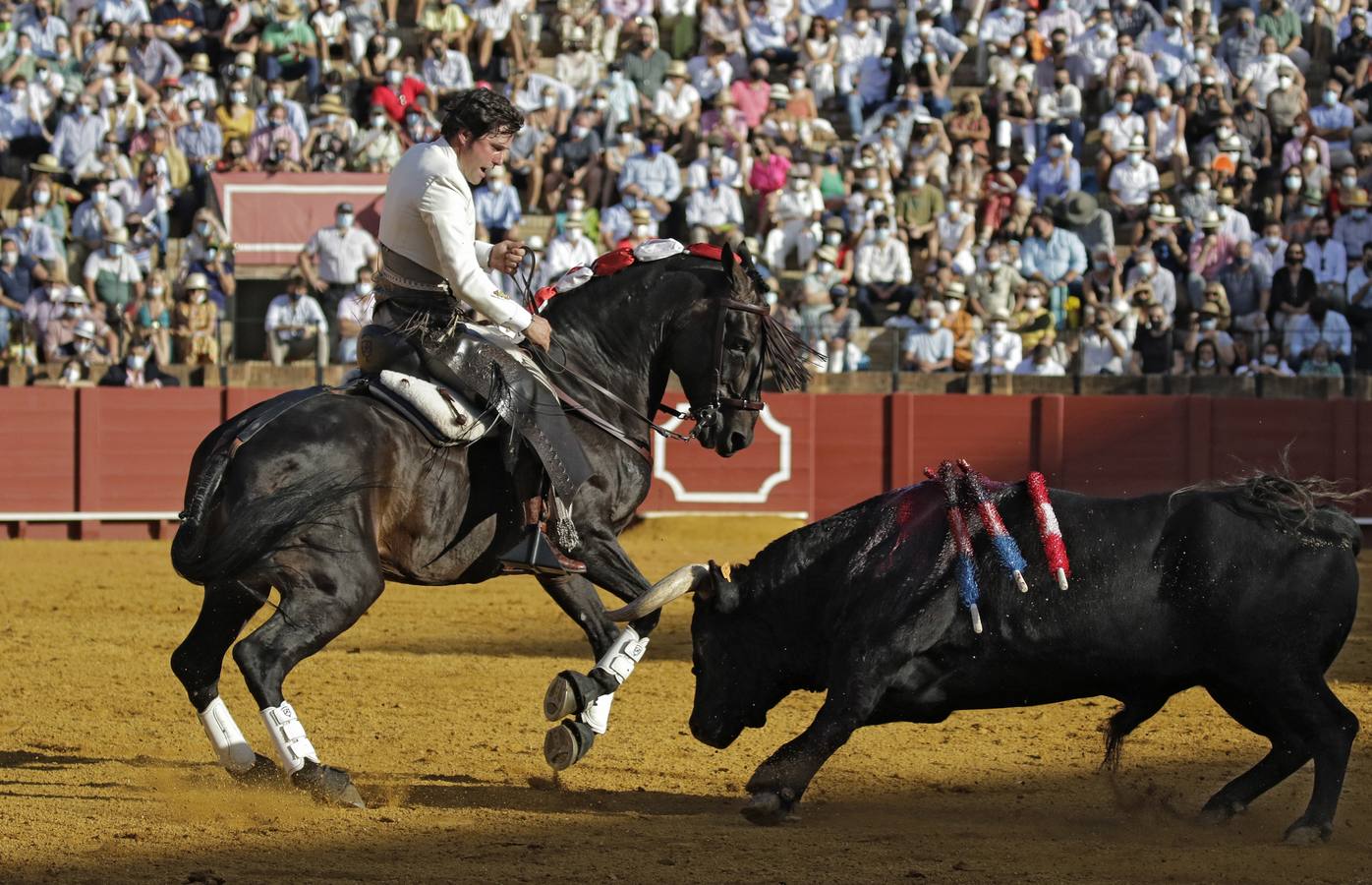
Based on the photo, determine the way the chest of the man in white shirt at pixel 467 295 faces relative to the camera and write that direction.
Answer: to the viewer's right

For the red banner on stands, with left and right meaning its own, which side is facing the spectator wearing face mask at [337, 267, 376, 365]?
front

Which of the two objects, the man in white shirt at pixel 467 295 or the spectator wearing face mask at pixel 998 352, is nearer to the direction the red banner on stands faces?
the man in white shirt

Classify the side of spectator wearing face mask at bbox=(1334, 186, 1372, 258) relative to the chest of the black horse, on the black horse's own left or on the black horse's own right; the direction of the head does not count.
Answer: on the black horse's own left

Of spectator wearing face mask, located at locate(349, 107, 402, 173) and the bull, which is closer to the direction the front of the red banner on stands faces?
the bull

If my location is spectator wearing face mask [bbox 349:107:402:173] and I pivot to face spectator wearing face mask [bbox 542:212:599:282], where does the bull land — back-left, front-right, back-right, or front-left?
front-right

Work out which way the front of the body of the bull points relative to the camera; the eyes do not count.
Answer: to the viewer's left

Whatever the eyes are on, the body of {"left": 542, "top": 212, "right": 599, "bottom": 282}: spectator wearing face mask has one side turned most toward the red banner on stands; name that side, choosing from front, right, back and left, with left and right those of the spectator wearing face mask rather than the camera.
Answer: right

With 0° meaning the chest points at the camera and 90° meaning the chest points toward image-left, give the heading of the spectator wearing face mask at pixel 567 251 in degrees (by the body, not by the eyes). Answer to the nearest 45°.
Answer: approximately 0°

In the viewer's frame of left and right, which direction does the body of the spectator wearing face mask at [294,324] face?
facing the viewer

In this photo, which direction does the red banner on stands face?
toward the camera

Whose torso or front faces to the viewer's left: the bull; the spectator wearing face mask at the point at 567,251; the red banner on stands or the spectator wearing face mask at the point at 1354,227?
the bull

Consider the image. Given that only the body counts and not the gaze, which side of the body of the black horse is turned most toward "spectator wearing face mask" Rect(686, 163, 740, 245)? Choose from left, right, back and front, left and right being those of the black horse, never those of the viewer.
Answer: left

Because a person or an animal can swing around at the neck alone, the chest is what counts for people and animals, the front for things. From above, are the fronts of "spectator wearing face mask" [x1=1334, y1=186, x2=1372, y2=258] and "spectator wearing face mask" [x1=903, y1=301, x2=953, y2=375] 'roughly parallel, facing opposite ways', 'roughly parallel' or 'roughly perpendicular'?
roughly parallel

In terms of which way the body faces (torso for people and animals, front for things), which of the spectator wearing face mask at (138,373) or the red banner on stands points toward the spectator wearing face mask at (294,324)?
the red banner on stands

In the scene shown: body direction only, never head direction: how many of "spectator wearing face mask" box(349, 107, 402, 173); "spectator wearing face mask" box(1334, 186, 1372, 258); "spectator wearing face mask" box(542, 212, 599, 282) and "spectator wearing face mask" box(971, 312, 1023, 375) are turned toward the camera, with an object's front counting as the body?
4

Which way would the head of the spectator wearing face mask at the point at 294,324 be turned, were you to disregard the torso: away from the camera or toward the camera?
toward the camera
